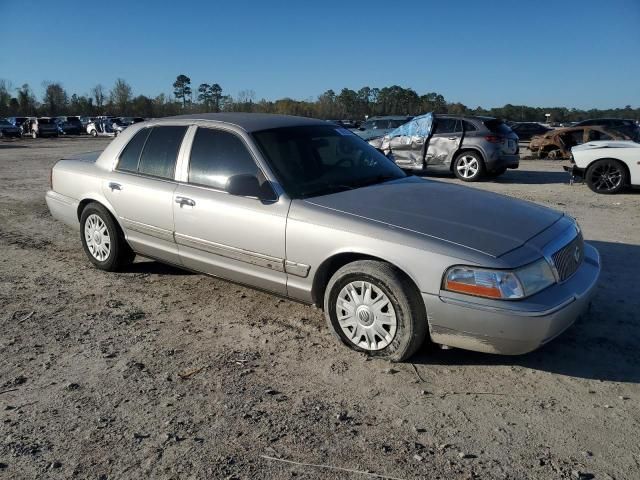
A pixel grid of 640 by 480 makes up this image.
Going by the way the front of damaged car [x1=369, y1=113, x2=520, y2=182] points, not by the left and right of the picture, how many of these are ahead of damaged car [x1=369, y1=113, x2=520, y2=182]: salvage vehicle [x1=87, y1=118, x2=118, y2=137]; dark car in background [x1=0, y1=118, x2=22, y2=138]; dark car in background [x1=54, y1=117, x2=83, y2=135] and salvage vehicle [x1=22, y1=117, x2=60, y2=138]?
4

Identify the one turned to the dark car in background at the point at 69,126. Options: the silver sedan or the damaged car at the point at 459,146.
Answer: the damaged car

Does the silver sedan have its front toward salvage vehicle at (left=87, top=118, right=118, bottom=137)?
no

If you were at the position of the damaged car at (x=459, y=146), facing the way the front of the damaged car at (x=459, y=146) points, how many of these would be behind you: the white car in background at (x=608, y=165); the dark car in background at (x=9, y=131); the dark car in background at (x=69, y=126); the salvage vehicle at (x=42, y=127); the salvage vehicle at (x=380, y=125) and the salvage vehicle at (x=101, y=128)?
1

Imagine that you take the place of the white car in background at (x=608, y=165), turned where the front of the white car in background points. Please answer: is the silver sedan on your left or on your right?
on your left

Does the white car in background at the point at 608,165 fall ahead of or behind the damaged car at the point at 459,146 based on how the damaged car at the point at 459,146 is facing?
behind

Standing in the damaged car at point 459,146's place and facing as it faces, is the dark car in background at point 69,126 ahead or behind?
ahead

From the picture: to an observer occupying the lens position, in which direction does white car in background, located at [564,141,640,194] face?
facing to the left of the viewer

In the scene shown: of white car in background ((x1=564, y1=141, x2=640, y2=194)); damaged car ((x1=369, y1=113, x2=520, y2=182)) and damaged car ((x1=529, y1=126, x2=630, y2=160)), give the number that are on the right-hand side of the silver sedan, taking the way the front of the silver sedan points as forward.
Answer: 0

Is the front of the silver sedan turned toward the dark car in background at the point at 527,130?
no

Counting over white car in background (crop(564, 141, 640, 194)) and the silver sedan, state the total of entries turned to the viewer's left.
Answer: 1

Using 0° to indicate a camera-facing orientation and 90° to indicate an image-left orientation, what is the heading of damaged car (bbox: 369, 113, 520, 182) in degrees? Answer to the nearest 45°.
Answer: approximately 135°

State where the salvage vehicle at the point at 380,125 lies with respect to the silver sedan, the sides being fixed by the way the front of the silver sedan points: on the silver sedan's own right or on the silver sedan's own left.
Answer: on the silver sedan's own left

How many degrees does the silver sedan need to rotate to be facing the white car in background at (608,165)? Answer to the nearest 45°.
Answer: approximately 90° to its left

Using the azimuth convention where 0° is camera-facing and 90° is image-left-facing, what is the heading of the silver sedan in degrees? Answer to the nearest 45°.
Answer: approximately 315°

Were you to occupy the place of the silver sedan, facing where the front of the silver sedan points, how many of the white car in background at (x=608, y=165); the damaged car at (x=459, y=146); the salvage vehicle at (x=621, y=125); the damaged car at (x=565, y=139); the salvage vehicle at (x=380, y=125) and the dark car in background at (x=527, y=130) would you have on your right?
0

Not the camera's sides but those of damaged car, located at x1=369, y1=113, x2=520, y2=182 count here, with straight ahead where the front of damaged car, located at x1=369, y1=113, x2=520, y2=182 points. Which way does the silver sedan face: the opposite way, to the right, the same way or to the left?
the opposite way

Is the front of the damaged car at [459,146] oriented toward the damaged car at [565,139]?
no
